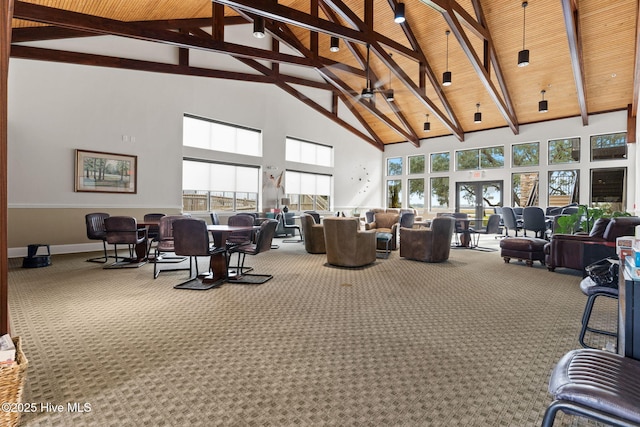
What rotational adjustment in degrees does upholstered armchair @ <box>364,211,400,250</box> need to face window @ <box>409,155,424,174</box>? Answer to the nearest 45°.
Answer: approximately 135° to its right

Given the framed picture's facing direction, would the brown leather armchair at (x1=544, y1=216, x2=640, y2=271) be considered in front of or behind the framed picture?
in front

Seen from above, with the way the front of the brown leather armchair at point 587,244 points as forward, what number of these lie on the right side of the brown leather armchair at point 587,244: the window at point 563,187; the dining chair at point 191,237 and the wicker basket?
1

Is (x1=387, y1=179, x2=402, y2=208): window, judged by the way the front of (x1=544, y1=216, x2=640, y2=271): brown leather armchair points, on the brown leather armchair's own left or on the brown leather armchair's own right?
on the brown leather armchair's own right

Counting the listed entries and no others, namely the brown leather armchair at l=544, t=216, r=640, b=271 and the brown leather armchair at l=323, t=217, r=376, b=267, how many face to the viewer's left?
1

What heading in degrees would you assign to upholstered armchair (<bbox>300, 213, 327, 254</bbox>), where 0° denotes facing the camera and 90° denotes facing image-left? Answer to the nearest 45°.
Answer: approximately 225°

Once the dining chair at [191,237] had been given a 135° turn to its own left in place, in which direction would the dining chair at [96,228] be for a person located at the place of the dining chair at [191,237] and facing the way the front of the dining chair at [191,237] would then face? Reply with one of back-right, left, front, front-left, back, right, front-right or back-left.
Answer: front-right

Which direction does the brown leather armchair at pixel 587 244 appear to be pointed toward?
to the viewer's left

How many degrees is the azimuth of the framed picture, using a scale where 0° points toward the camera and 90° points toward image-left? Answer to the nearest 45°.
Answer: approximately 315°

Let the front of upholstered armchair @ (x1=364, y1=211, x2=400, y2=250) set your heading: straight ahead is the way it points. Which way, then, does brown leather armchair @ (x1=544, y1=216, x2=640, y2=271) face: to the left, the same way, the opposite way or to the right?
to the right

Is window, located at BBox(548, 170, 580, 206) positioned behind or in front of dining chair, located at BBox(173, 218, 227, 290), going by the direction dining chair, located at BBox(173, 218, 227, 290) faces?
in front

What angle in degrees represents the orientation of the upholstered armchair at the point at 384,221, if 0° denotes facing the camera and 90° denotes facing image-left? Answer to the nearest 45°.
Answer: approximately 45°

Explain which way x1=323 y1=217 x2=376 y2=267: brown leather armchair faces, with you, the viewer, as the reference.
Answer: facing away from the viewer and to the right of the viewer

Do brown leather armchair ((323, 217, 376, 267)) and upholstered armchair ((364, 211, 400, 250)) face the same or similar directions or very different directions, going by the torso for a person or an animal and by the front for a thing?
very different directions
